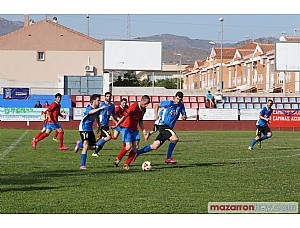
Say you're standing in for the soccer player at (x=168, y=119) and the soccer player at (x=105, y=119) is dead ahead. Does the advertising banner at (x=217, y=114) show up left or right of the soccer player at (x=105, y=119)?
right

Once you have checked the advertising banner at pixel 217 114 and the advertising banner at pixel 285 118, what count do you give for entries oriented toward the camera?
2

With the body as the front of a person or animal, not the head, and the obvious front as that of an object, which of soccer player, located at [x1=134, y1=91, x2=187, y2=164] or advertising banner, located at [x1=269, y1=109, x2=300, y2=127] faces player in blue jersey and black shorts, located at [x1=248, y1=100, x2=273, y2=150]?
the advertising banner

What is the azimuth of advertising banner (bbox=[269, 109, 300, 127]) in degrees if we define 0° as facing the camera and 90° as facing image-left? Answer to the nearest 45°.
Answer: approximately 0°
